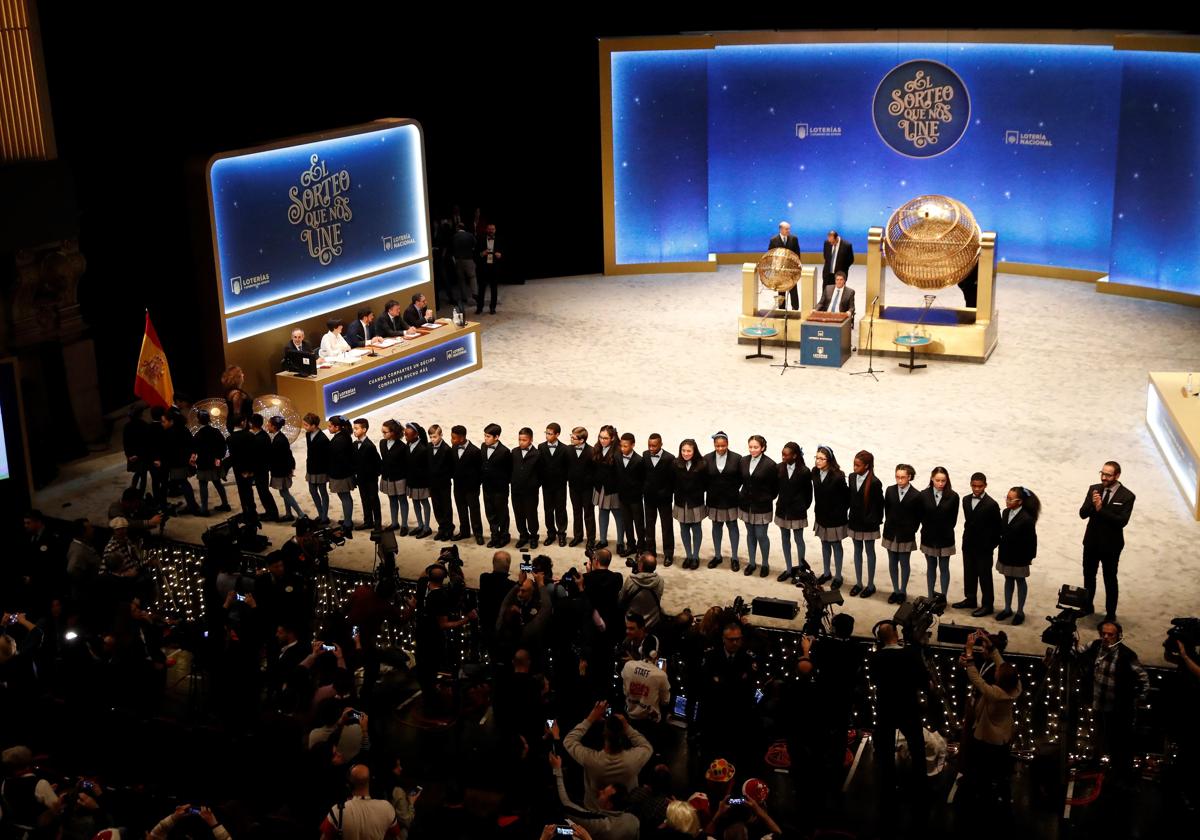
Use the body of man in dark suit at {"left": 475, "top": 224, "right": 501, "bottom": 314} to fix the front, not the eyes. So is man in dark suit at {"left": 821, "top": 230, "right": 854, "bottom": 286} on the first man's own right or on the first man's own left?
on the first man's own left

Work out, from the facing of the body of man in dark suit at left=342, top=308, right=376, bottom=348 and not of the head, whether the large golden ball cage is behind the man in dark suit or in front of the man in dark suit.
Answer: in front

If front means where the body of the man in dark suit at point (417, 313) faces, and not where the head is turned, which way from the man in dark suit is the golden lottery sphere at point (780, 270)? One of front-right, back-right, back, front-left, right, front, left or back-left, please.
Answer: front-left

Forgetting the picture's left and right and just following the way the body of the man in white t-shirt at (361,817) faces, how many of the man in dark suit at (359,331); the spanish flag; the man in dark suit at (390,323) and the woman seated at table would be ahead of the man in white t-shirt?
4

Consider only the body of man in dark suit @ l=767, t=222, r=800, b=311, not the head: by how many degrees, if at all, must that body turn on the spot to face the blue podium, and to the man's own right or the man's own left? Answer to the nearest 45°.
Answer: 0° — they already face it

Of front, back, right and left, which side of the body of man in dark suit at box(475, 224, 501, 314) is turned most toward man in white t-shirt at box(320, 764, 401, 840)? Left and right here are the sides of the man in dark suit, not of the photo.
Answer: front

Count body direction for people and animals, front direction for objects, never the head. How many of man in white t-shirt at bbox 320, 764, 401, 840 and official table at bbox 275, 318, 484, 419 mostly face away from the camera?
1

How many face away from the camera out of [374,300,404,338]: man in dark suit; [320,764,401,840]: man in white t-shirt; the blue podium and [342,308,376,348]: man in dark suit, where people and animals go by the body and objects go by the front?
1

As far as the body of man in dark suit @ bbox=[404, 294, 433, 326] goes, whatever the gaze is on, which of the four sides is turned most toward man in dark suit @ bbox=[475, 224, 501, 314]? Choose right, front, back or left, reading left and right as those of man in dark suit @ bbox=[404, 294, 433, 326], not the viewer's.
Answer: left

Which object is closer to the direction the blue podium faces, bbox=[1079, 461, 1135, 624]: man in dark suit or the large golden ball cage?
the man in dark suit

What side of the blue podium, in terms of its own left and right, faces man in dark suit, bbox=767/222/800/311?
back

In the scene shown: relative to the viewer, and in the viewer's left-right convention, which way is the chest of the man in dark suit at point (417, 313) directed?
facing the viewer and to the right of the viewer

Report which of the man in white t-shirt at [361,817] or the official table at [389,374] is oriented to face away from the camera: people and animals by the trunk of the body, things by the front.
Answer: the man in white t-shirt

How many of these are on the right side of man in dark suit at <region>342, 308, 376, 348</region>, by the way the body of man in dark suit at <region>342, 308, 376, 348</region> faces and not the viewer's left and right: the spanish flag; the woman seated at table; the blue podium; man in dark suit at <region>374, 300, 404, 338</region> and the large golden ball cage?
2
